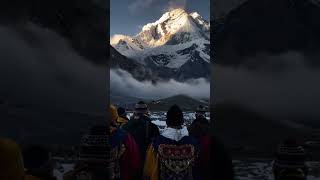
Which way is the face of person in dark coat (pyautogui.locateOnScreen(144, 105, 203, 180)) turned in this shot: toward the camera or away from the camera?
away from the camera

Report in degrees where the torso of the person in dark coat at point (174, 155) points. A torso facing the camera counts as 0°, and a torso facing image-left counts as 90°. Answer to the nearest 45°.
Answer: approximately 180°
